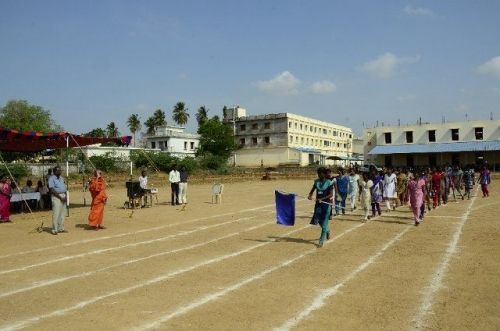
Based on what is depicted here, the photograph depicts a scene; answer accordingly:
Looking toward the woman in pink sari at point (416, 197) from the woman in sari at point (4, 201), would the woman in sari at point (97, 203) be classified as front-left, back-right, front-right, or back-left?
front-right

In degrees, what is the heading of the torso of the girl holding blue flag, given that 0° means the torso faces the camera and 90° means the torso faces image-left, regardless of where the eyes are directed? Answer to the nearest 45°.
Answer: approximately 45°

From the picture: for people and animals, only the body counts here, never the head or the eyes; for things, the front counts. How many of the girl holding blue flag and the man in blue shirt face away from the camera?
0

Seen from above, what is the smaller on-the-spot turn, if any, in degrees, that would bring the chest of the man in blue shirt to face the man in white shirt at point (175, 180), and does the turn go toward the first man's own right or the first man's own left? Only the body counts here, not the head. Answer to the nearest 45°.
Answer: approximately 90° to the first man's own left

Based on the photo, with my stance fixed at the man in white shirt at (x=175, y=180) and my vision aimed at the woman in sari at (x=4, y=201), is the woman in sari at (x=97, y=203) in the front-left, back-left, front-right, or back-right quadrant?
front-left

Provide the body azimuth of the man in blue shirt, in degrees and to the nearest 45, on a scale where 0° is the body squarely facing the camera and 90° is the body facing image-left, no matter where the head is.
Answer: approximately 315°

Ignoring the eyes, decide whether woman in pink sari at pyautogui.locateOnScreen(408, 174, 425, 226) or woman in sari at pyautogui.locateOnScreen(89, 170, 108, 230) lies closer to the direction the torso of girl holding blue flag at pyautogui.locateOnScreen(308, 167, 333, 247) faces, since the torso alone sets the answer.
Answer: the woman in sari

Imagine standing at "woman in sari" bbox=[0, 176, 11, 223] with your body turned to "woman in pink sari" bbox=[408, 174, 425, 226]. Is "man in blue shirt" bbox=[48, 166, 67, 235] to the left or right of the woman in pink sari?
right

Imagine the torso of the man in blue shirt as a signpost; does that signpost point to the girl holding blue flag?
yes

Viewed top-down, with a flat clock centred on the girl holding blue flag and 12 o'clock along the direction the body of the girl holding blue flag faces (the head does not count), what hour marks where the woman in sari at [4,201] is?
The woman in sari is roughly at 2 o'clock from the girl holding blue flag.
